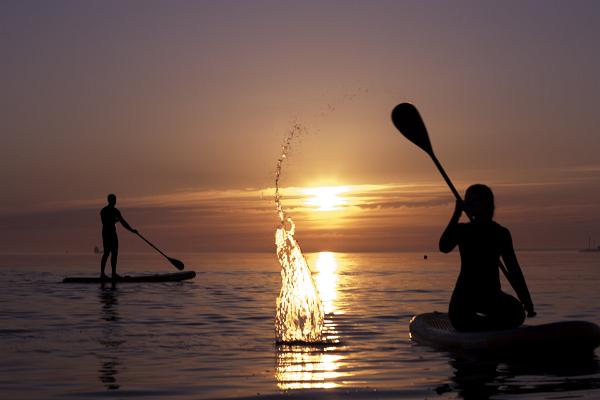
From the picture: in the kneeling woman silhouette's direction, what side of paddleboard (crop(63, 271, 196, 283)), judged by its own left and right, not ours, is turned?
right

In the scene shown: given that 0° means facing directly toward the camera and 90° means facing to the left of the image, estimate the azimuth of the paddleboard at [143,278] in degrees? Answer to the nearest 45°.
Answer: approximately 270°

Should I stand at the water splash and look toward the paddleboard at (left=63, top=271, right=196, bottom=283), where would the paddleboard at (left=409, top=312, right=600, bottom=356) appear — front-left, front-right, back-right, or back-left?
back-right

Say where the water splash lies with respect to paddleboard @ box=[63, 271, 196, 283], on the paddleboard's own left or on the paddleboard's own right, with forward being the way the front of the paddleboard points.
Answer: on the paddleboard's own right

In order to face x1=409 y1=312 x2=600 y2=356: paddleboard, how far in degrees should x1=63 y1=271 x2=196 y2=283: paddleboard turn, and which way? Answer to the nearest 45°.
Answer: approximately 90° to its right
